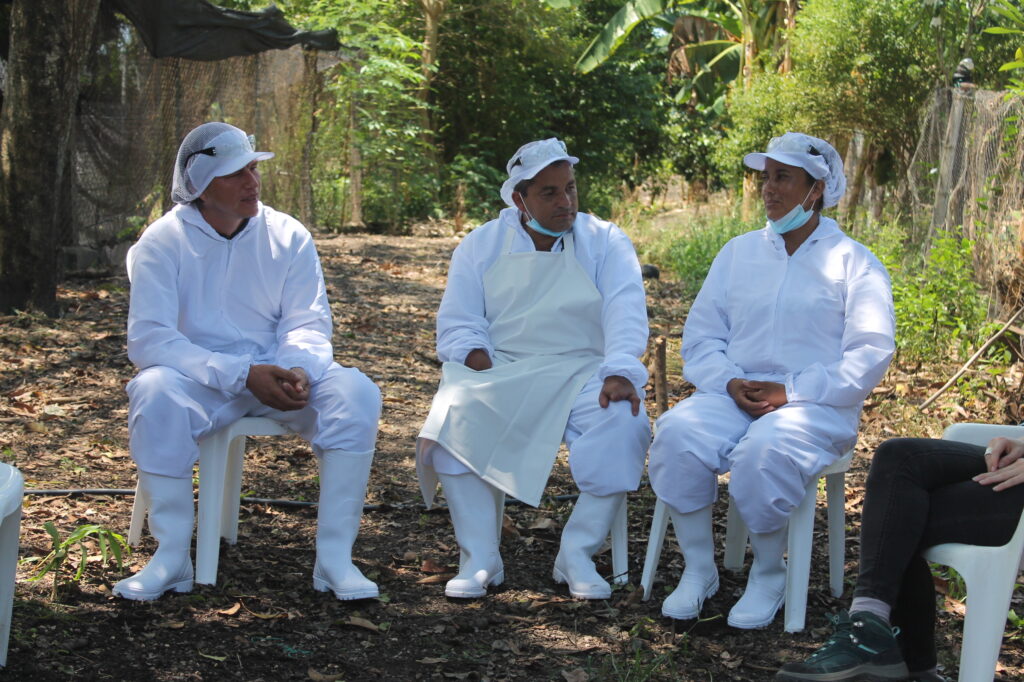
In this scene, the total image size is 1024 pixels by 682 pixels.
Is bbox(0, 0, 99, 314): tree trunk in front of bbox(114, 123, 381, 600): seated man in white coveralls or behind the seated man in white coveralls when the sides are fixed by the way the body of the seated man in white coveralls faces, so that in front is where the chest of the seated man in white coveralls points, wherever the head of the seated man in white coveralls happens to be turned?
behind

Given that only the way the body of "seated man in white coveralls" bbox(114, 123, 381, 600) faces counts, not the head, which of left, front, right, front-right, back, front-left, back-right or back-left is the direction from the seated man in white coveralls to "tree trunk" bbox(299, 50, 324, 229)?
back

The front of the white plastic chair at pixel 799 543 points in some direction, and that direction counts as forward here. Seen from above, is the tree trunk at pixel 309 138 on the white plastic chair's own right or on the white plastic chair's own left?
on the white plastic chair's own right

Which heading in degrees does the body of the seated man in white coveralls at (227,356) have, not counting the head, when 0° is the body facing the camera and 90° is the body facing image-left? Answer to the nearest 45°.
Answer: approximately 0°

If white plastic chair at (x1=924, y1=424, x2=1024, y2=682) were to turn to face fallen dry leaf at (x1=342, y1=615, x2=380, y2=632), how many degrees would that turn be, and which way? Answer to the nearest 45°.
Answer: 0° — it already faces it

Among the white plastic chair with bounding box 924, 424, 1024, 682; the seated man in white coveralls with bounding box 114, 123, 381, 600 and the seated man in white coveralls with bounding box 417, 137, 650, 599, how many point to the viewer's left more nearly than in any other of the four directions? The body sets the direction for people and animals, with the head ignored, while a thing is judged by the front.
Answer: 1

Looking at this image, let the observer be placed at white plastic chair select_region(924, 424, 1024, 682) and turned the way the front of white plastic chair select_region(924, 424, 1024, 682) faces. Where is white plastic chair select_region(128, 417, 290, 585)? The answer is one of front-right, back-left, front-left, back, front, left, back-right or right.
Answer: front

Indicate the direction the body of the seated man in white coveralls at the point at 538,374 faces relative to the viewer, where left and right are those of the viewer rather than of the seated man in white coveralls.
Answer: facing the viewer

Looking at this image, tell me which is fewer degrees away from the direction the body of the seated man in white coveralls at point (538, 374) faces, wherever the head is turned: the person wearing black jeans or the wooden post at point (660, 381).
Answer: the person wearing black jeans

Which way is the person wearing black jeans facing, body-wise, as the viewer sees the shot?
to the viewer's left

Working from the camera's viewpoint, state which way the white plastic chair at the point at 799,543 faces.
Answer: facing the viewer and to the left of the viewer

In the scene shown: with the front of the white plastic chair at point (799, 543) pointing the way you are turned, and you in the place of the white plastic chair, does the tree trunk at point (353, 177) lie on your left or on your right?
on your right

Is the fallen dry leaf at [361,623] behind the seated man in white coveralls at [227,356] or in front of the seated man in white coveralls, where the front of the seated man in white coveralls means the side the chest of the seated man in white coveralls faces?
in front

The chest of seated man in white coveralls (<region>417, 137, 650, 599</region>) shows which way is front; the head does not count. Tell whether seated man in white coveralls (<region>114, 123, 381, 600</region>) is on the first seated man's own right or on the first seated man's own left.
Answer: on the first seated man's own right

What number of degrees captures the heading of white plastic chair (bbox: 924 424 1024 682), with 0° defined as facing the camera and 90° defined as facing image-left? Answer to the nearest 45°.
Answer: approximately 90°

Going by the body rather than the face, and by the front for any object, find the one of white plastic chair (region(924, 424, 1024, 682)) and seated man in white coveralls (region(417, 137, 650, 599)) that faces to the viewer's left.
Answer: the white plastic chair

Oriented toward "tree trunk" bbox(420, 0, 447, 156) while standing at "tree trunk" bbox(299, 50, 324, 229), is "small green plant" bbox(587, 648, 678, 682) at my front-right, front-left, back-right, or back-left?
back-right

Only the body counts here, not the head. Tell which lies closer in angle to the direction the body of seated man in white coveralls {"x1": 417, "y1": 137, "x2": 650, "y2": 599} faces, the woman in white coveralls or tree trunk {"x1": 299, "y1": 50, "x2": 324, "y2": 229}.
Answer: the woman in white coveralls
